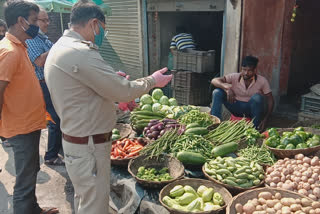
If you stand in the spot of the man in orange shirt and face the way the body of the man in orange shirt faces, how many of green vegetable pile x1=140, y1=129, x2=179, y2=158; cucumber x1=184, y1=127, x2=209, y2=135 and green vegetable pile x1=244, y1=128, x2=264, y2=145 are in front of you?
3

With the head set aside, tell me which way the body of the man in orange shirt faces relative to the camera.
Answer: to the viewer's right

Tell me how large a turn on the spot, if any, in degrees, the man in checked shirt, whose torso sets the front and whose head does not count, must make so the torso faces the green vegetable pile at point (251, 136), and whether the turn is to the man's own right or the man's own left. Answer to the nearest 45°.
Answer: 0° — they already face it

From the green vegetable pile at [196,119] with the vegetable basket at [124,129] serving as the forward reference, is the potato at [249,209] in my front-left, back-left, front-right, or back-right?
back-left

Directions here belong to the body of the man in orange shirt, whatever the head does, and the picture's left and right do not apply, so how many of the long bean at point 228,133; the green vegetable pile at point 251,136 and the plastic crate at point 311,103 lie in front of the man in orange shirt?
3

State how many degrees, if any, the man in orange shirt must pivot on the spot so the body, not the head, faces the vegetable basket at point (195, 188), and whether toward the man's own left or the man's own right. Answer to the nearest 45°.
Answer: approximately 45° to the man's own right

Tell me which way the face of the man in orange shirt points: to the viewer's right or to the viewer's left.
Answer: to the viewer's right

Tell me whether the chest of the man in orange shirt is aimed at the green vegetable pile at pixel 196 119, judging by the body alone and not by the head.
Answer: yes

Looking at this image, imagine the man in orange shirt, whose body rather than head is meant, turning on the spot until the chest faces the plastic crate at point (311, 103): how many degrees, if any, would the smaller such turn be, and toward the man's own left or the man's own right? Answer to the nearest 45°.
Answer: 0° — they already face it
